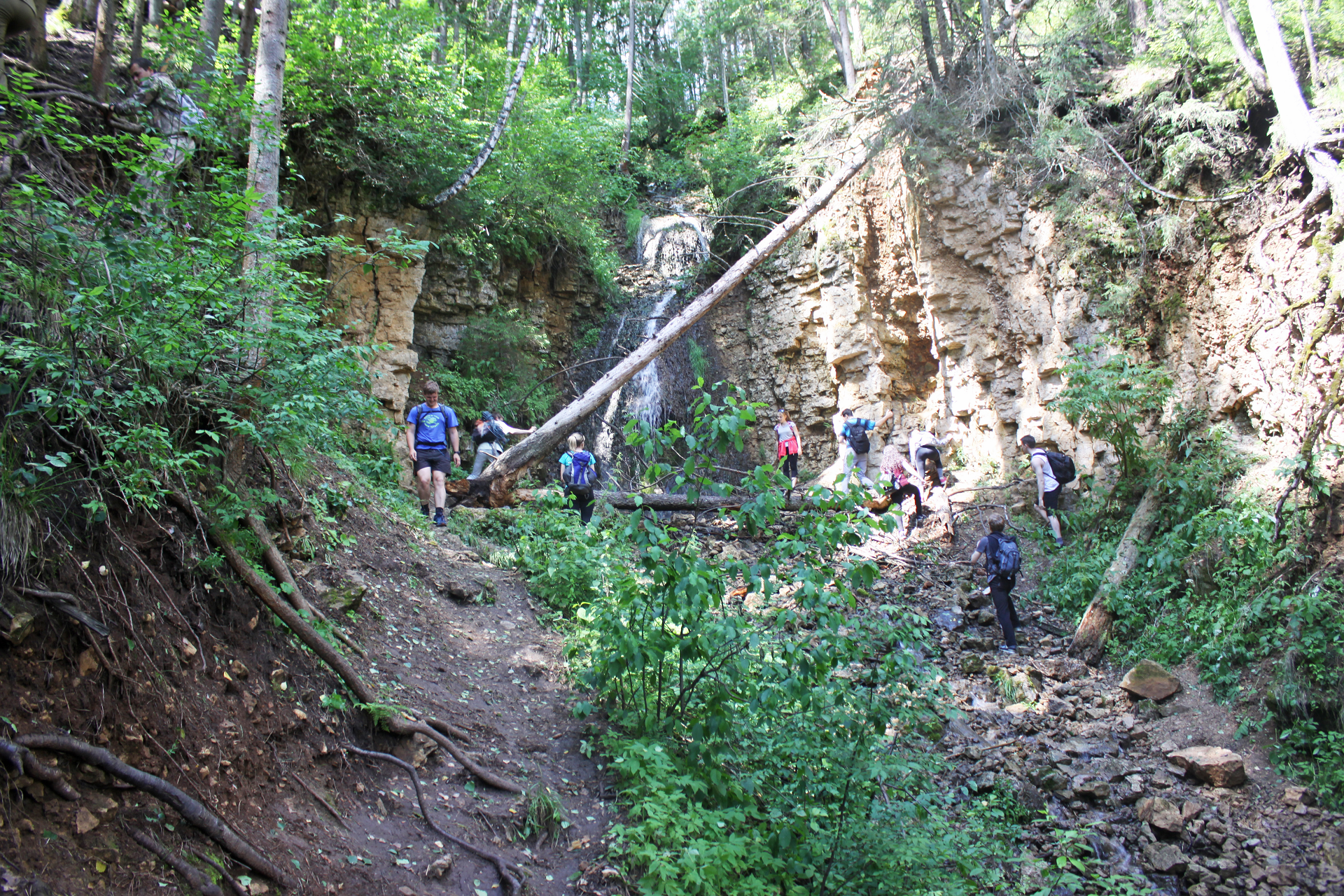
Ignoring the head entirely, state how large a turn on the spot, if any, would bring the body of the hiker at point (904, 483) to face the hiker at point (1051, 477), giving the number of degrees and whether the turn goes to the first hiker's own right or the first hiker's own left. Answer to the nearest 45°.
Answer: approximately 90° to the first hiker's own right

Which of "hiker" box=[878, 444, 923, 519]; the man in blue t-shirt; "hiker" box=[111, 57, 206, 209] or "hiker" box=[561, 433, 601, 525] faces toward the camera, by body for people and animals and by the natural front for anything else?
the man in blue t-shirt

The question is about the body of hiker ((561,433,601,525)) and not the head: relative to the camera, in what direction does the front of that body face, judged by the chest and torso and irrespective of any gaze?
away from the camera

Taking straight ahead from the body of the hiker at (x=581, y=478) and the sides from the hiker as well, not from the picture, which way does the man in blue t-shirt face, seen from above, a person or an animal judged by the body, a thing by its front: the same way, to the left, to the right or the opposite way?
the opposite way
